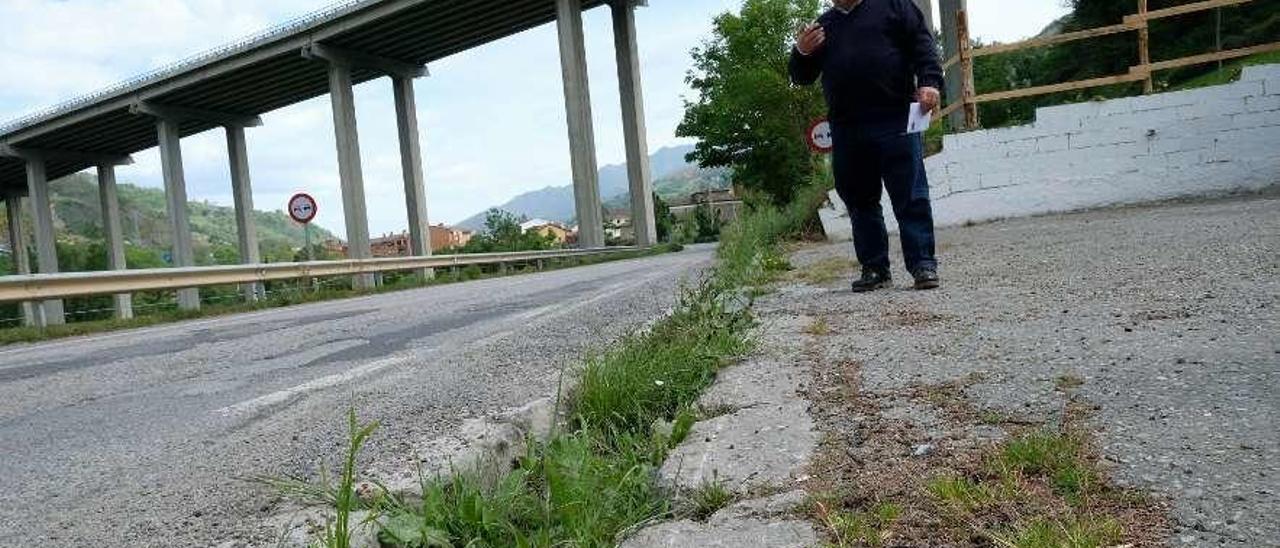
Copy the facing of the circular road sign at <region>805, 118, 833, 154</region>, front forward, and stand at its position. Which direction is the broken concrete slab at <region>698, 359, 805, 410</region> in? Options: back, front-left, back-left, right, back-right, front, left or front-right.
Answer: front

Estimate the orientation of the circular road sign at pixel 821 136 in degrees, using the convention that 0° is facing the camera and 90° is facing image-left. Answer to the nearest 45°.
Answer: approximately 0°

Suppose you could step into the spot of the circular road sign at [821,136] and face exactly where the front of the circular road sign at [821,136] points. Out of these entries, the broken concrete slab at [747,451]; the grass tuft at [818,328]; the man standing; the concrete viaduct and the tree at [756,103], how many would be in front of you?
3

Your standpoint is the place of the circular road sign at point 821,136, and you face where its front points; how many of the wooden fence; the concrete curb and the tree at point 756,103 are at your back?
1

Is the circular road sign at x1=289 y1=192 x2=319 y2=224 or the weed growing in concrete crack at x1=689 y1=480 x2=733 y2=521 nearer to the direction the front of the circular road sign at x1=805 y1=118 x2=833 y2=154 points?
the weed growing in concrete crack

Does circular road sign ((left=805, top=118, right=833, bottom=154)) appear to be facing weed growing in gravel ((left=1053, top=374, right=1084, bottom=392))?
yes

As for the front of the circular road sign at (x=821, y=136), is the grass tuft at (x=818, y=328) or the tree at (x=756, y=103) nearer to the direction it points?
the grass tuft

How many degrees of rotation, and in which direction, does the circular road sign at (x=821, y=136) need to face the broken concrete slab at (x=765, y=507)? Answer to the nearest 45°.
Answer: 0° — it already faces it

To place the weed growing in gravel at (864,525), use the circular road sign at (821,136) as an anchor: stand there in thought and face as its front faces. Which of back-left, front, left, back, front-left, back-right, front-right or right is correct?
front

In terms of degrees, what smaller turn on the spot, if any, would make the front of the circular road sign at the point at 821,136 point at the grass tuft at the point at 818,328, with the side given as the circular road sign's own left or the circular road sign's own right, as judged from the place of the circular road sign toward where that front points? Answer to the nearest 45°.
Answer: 0° — it already faces it

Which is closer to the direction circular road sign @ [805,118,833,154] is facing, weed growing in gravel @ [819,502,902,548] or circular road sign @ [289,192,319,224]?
the weed growing in gravel

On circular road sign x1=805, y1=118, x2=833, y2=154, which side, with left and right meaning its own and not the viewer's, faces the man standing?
front

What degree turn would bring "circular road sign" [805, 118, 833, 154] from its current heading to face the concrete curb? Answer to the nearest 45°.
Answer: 0° — it already faces it

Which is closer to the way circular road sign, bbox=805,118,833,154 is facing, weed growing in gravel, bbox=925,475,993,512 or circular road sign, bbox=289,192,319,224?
the weed growing in gravel

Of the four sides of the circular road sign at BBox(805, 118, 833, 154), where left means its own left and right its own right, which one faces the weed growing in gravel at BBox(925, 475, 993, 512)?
front

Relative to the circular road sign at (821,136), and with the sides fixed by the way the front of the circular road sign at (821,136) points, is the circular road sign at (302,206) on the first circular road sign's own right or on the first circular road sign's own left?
on the first circular road sign's own right
